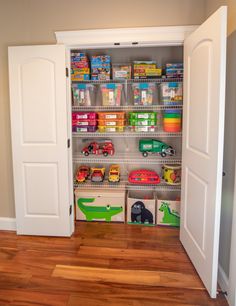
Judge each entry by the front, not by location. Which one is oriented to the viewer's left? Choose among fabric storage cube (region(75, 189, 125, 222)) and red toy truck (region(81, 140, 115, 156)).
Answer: the red toy truck

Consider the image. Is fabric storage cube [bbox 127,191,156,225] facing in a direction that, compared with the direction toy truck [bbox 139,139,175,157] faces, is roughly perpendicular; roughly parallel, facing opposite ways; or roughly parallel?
roughly perpendicular

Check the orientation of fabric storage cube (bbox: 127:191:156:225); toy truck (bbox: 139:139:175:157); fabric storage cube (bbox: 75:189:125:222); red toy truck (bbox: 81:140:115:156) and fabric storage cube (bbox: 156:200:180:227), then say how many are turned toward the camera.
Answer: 3

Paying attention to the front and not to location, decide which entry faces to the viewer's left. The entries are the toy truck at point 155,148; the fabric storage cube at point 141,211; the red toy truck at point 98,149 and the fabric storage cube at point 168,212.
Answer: the red toy truck

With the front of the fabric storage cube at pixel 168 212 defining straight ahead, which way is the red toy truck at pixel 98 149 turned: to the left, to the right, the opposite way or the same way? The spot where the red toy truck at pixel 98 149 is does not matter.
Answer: to the right

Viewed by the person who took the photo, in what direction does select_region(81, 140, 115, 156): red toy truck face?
facing to the left of the viewer

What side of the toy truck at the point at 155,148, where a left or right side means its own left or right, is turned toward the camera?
right

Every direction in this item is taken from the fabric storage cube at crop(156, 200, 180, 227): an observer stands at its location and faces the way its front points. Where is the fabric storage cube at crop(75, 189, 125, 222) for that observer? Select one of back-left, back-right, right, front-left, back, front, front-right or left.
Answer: right
